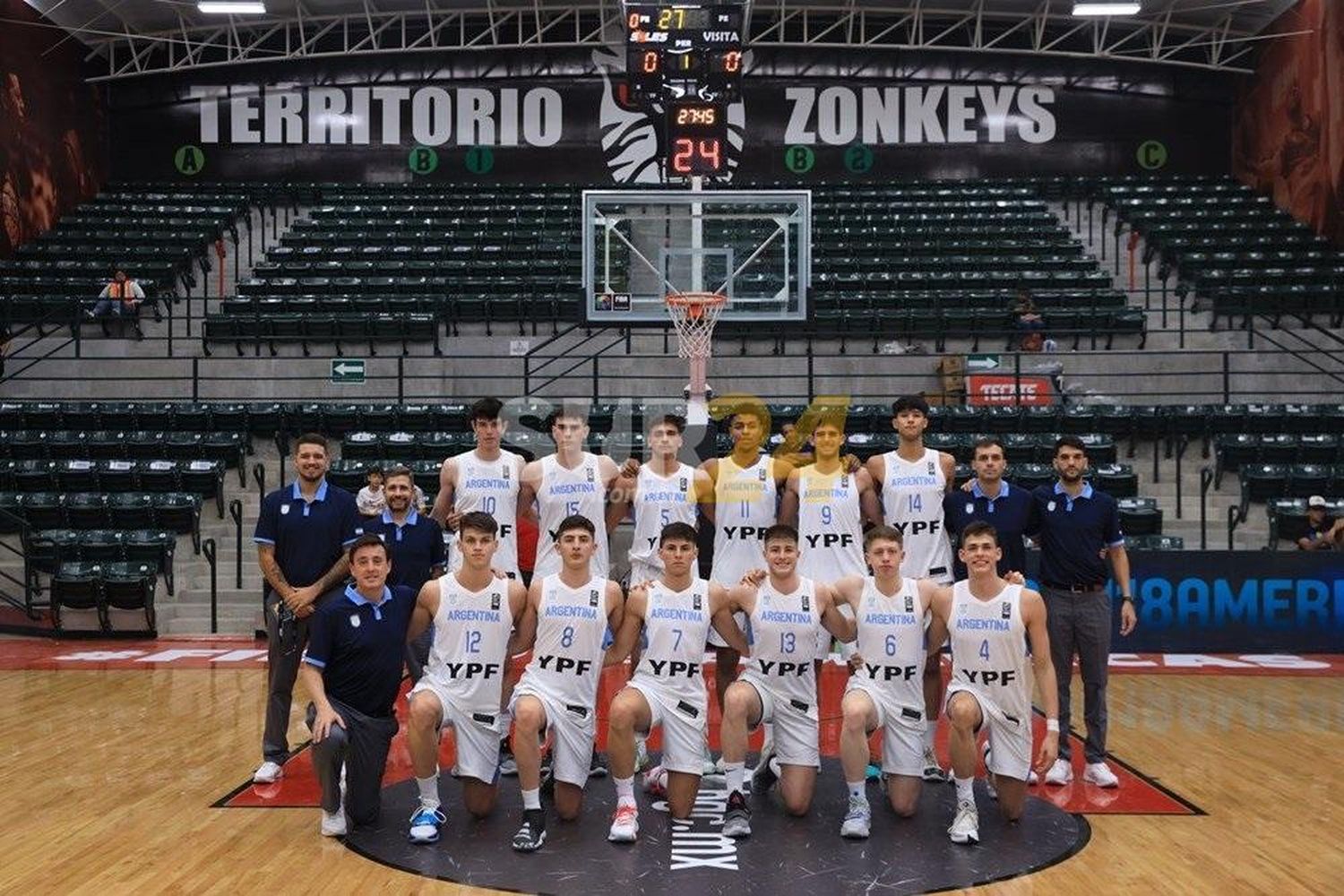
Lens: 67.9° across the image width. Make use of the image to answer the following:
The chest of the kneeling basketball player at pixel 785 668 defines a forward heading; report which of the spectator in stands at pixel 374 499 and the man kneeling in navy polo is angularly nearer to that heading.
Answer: the man kneeling in navy polo

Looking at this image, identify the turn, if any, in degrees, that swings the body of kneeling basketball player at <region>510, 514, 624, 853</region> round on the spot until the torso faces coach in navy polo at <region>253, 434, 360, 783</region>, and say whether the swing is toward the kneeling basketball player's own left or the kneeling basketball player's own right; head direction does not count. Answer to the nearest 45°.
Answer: approximately 135° to the kneeling basketball player's own right

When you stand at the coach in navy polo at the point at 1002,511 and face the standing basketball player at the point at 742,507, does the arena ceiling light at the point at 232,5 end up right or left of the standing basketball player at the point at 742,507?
right

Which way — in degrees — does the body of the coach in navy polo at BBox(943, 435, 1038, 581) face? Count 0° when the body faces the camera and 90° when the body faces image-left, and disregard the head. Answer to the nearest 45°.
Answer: approximately 0°

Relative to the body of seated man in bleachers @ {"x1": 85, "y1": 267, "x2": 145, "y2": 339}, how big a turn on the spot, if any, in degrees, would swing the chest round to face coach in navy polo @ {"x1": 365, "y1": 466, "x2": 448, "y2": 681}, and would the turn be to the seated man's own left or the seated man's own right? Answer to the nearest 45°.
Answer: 0° — they already face them

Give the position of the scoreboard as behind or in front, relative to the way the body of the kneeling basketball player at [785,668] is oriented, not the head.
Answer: behind

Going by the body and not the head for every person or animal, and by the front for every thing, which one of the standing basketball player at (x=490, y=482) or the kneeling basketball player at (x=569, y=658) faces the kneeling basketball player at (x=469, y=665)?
the standing basketball player

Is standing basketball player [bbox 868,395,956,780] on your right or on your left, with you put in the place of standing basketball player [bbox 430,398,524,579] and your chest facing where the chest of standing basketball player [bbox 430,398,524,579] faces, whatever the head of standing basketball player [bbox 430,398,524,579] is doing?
on your left

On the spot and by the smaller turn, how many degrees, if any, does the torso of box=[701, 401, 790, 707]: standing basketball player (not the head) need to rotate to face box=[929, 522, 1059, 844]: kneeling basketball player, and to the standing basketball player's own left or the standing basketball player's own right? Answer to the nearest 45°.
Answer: approximately 45° to the standing basketball player's own left

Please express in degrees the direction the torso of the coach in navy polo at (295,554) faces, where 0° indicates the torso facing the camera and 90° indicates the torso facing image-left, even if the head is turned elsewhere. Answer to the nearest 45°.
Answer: approximately 0°
